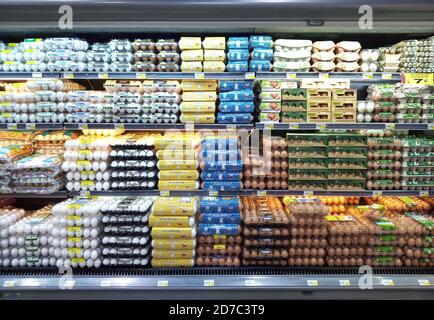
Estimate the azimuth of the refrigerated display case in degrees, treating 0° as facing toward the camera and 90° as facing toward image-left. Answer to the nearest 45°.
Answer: approximately 0°
